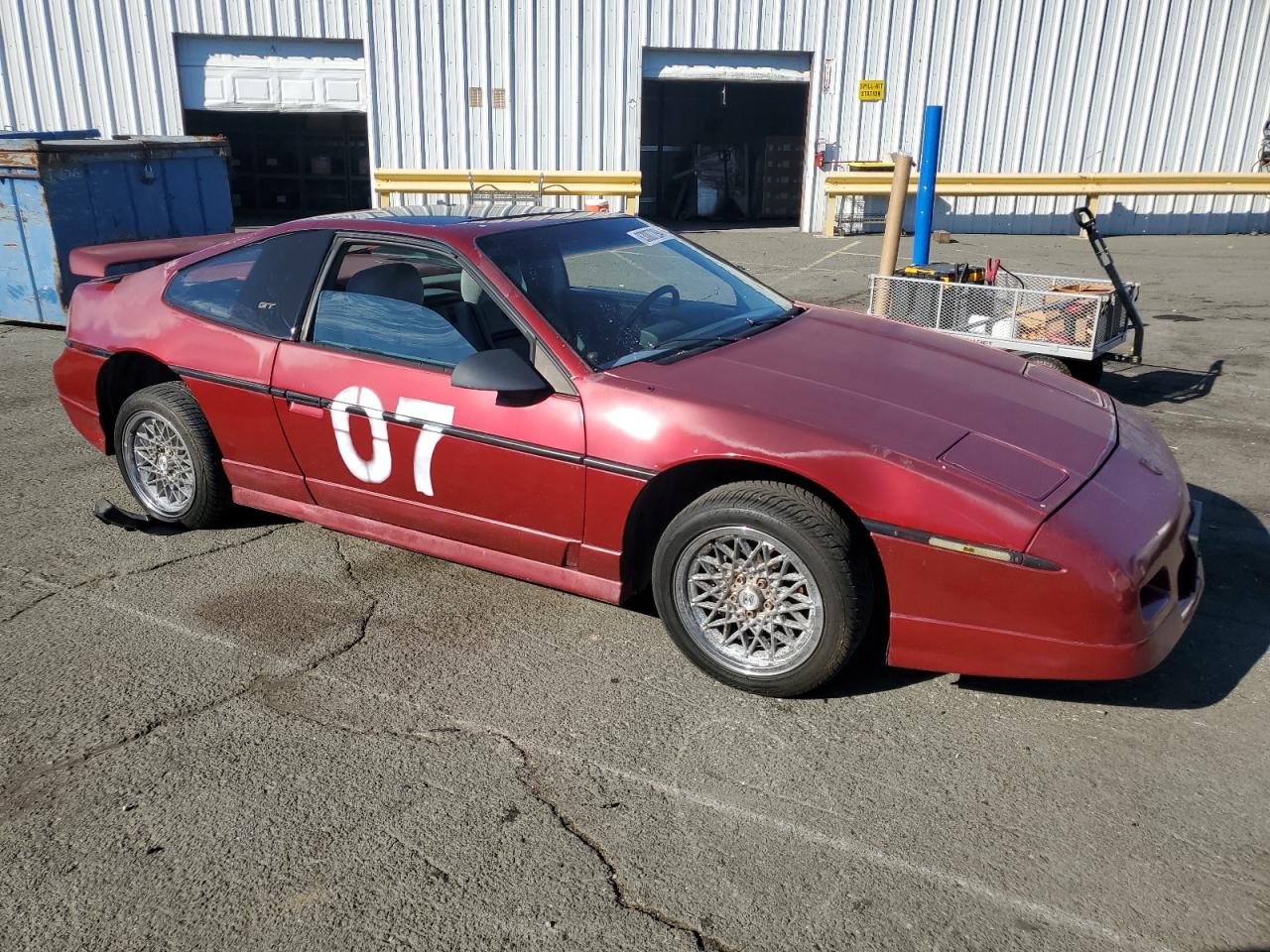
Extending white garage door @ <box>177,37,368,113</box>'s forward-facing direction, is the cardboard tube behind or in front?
in front

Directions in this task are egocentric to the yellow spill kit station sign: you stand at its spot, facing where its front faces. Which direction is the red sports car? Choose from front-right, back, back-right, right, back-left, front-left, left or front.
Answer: front

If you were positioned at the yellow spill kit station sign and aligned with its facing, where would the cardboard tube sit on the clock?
The cardboard tube is roughly at 12 o'clock from the yellow spill kit station sign.

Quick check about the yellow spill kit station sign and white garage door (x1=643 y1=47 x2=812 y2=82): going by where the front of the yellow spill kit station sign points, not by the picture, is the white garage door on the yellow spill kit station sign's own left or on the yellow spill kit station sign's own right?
on the yellow spill kit station sign's own right

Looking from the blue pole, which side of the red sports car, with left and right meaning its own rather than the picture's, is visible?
left

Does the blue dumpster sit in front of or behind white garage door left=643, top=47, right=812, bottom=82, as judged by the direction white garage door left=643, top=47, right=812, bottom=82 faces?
in front

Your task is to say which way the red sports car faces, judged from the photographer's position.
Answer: facing the viewer and to the right of the viewer

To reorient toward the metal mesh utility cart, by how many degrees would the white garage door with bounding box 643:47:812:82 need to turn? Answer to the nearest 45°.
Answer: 0° — it already faces it

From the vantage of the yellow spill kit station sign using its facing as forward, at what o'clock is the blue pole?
The blue pole is roughly at 12 o'clock from the yellow spill kit station sign.

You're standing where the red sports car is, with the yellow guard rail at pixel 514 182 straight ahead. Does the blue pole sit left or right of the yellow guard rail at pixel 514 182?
right

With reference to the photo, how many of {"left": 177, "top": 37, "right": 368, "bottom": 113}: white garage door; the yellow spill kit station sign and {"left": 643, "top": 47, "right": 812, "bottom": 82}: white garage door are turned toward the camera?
3

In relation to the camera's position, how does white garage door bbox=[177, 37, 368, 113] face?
facing the viewer

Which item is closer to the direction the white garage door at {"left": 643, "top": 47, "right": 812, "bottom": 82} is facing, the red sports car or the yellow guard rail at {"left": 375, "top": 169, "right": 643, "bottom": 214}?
the red sports car

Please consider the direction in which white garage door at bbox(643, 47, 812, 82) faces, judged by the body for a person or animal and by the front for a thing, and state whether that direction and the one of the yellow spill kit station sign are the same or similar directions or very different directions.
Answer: same or similar directions

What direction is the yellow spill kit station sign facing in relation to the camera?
toward the camera
